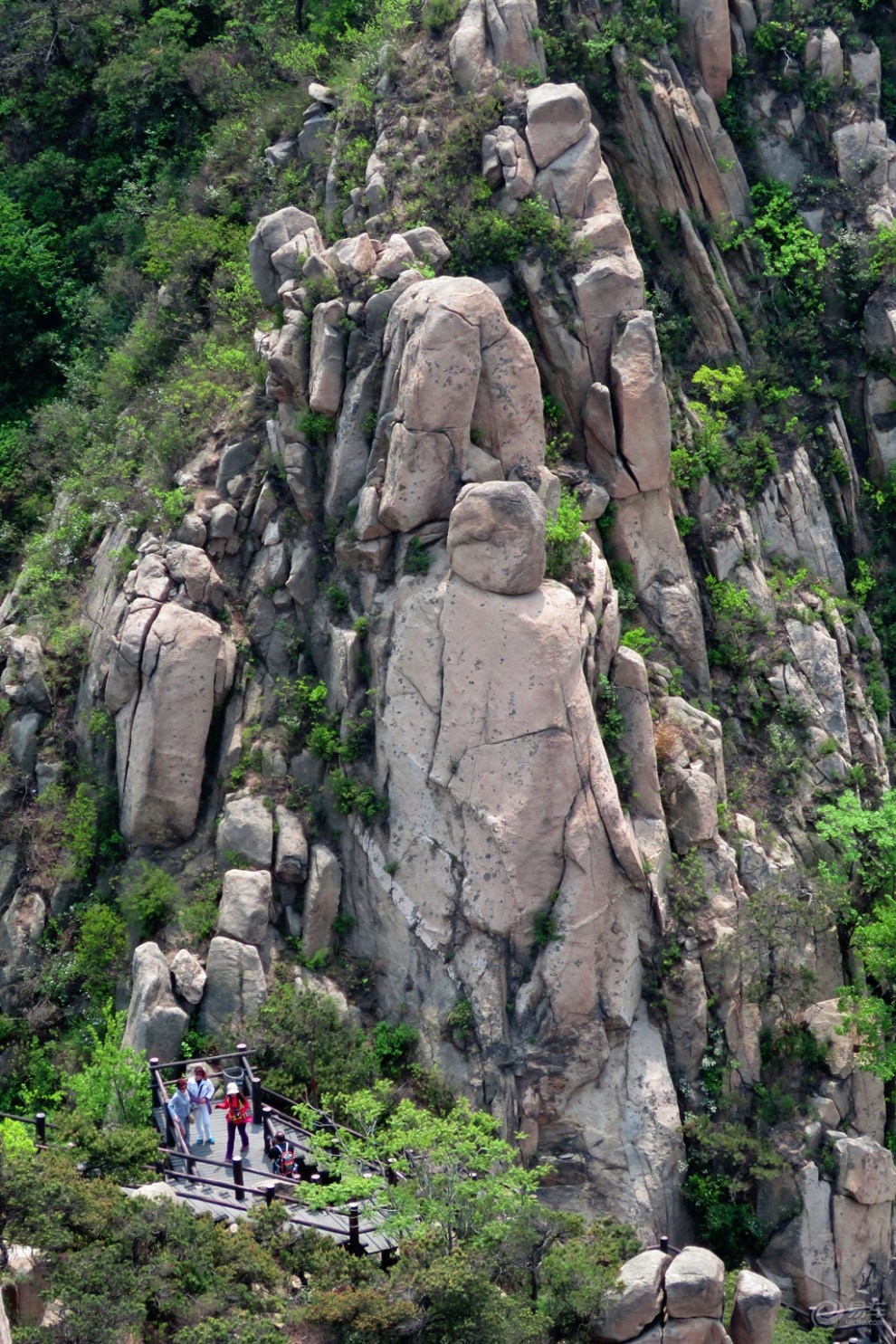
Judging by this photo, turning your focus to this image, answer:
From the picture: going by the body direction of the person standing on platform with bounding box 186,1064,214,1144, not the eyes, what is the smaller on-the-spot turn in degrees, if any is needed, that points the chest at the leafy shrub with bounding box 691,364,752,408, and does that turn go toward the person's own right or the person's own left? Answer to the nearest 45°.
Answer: approximately 135° to the person's own left

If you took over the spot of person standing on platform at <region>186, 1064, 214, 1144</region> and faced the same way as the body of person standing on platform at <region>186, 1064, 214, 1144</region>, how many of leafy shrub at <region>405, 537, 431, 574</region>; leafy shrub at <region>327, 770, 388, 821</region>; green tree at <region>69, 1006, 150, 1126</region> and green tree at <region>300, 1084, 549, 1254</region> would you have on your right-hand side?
1

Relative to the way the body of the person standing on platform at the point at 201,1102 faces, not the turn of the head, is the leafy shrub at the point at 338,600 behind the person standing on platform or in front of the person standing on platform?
behind

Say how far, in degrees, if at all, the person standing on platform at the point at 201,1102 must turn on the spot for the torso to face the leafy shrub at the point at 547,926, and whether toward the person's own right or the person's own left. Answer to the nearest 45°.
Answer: approximately 90° to the person's own left

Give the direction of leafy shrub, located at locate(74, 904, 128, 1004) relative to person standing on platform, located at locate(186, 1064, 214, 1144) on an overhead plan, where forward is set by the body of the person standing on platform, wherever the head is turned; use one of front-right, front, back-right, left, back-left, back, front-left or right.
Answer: back

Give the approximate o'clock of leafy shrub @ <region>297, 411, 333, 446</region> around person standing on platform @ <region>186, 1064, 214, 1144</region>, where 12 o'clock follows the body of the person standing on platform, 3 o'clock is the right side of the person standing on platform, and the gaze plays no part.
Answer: The leafy shrub is roughly at 7 o'clock from the person standing on platform.

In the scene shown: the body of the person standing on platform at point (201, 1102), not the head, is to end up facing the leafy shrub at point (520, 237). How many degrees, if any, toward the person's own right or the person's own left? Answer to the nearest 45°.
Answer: approximately 135° to the person's own left

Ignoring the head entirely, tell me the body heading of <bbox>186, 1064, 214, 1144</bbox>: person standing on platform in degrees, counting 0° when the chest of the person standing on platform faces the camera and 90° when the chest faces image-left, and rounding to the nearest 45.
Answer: approximately 0°

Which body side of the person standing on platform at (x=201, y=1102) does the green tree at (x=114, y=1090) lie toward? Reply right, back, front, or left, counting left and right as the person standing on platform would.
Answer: right
